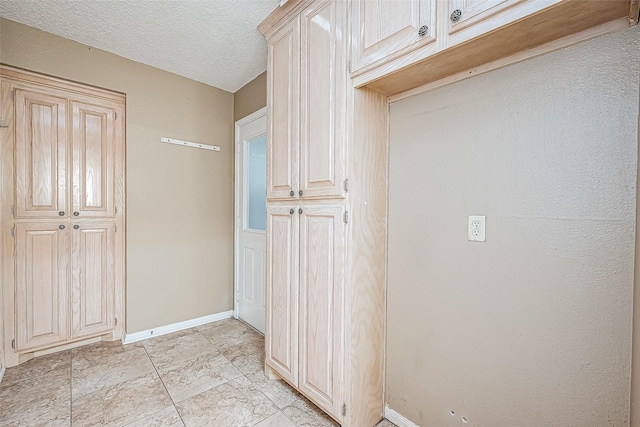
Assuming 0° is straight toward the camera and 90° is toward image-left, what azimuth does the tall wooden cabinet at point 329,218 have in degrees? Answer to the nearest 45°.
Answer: approximately 45°

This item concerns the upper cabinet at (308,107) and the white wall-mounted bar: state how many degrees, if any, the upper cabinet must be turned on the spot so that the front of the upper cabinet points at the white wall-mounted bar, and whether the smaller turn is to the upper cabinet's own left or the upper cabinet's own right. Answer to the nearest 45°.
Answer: approximately 90° to the upper cabinet's own right

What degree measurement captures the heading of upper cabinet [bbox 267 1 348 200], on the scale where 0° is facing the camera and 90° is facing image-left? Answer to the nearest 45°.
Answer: approximately 45°

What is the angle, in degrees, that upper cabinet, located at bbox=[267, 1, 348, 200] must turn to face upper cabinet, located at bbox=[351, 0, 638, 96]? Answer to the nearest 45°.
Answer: approximately 90° to its left

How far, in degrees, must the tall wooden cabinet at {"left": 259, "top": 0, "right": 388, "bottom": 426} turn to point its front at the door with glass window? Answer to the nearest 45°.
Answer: approximately 90° to its right

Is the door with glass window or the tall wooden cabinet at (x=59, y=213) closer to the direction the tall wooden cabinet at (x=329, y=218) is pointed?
the tall wooden cabinet

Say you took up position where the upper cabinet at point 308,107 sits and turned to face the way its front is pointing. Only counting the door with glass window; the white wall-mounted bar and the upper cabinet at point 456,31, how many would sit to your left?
1

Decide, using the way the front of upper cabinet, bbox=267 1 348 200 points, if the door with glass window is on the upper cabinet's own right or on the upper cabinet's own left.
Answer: on the upper cabinet's own right
